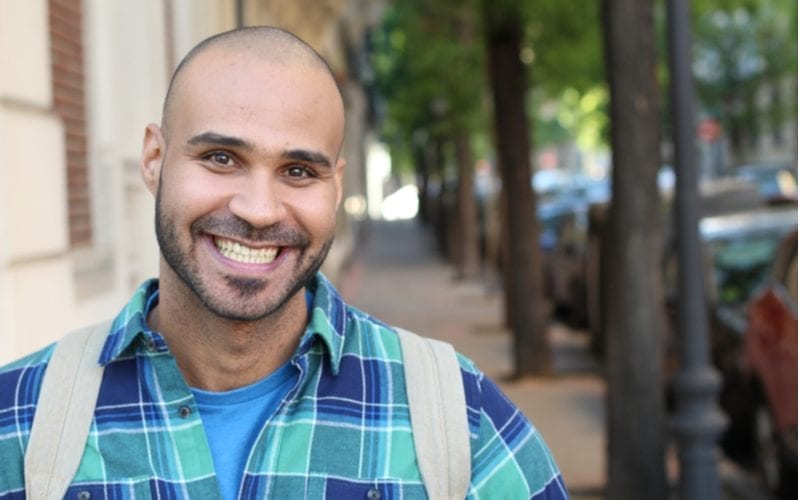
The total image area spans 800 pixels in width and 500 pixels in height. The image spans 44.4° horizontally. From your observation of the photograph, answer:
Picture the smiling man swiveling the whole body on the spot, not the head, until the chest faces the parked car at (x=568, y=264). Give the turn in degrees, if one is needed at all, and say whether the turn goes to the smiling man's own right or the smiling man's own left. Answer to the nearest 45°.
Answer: approximately 180°

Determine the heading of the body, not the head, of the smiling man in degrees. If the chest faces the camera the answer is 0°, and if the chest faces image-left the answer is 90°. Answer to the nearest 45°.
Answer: approximately 0°

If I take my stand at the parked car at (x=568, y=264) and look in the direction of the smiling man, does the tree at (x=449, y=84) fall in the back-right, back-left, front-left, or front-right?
back-right

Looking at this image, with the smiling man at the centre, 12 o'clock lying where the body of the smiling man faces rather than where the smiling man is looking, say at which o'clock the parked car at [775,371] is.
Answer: The parked car is roughly at 7 o'clock from the smiling man.

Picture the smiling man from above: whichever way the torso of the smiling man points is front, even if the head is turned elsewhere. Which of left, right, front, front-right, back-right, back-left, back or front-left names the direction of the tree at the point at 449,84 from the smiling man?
back
